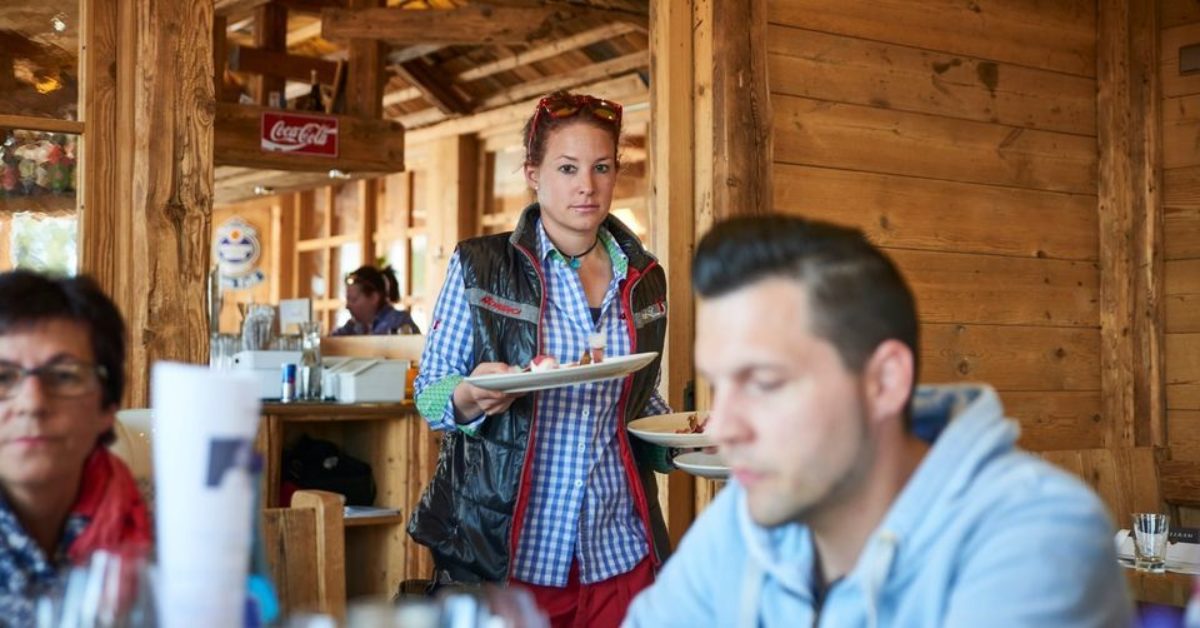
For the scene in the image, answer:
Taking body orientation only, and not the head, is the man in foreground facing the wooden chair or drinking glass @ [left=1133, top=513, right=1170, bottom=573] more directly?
the wooden chair

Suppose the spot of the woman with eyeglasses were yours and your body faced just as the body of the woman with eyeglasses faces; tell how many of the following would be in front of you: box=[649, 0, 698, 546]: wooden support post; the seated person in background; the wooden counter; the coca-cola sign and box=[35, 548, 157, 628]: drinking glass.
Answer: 1

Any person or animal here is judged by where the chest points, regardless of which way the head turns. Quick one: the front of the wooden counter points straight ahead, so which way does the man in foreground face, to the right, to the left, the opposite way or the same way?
to the right

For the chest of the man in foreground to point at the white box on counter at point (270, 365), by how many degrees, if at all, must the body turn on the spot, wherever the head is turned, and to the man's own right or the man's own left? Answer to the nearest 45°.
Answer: approximately 90° to the man's own right

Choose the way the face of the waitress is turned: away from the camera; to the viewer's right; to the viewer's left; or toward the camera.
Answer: toward the camera

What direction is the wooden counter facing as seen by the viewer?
toward the camera

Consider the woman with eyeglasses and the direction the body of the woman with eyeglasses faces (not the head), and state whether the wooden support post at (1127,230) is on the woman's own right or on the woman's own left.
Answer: on the woman's own left

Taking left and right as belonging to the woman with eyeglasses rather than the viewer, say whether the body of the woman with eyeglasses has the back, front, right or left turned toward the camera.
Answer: front

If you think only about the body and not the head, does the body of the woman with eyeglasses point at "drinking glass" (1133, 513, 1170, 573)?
no

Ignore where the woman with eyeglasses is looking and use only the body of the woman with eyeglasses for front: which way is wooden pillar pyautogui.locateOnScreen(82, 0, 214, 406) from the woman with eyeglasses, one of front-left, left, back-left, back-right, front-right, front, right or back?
back

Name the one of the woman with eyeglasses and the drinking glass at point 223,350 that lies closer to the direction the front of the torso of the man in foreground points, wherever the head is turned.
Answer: the woman with eyeglasses

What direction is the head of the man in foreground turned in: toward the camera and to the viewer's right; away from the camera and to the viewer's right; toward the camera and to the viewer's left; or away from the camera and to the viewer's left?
toward the camera and to the viewer's left

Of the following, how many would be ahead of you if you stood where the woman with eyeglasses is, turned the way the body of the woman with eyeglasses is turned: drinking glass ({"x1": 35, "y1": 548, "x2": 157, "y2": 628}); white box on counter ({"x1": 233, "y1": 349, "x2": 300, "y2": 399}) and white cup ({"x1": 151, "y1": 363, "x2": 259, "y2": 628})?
2

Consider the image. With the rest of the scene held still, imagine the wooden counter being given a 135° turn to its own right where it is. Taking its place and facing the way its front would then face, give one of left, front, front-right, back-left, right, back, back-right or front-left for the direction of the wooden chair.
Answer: back-left

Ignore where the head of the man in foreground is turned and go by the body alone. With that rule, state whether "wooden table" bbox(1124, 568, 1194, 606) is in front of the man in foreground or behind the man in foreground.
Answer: behind
